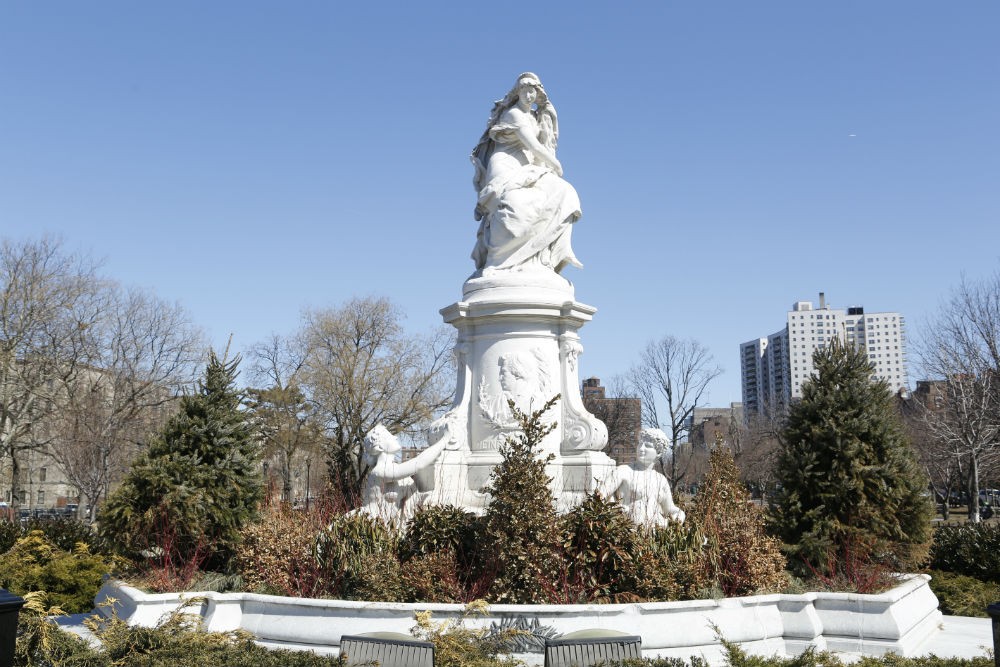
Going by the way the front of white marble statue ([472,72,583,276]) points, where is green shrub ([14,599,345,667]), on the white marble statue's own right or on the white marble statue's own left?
on the white marble statue's own right

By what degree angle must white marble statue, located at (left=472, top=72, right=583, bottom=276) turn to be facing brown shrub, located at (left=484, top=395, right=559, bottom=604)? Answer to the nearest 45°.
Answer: approximately 45° to its right

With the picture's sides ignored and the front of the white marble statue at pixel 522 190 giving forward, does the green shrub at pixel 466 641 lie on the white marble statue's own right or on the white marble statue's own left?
on the white marble statue's own right

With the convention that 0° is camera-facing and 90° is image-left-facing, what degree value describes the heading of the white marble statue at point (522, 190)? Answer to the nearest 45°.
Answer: approximately 315°

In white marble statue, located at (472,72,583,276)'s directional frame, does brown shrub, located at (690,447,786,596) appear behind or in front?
in front

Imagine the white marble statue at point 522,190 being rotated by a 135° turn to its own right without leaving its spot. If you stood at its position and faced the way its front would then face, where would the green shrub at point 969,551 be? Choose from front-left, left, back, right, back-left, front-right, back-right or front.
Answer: back
